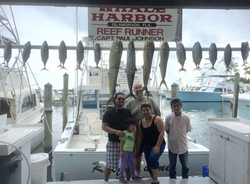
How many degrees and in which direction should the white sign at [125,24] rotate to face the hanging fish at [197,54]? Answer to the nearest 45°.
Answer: approximately 90° to its left

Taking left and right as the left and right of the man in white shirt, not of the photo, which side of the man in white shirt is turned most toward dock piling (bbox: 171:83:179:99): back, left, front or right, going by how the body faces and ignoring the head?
back

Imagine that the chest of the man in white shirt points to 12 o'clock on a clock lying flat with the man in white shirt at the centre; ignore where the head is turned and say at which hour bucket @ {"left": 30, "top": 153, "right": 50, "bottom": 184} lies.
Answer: The bucket is roughly at 2 o'clock from the man in white shirt.

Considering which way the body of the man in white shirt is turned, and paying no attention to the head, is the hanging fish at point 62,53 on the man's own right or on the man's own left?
on the man's own right

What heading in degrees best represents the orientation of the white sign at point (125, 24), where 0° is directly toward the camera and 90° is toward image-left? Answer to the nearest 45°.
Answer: approximately 0°

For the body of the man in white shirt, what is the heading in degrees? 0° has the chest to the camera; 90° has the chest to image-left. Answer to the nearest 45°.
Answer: approximately 0°

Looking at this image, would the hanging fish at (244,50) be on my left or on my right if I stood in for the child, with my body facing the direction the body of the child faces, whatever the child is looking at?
on my left

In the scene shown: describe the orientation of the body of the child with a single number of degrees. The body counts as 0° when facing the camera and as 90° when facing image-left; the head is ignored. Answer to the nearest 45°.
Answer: approximately 315°

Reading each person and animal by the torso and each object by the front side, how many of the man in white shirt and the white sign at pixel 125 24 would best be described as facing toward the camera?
2
